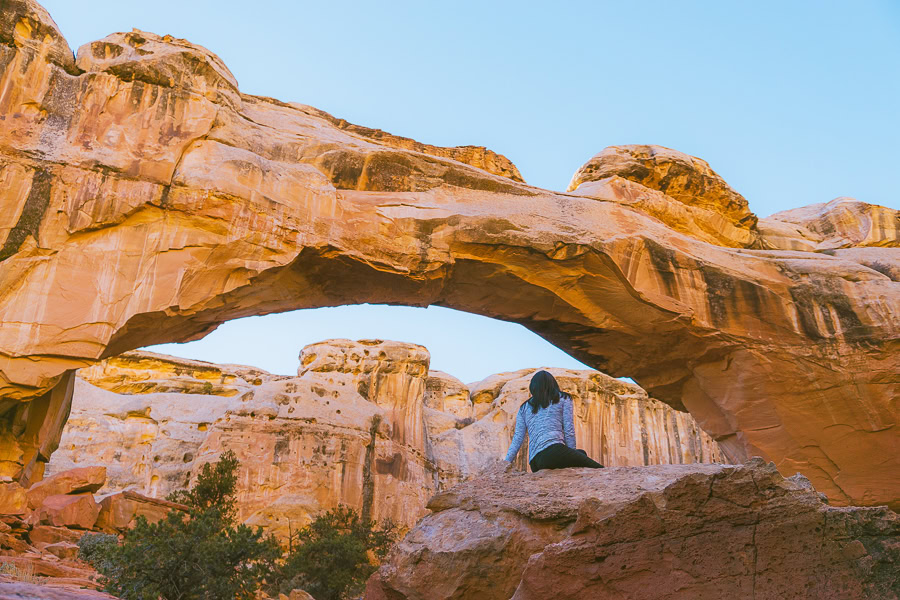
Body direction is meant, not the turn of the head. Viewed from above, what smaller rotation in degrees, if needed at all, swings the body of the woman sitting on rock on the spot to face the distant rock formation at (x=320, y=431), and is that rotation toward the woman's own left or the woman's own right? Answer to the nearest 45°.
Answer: approximately 45° to the woman's own left

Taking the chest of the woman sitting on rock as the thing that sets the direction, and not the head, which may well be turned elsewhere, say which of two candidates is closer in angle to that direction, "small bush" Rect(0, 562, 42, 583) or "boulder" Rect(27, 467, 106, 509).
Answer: the boulder

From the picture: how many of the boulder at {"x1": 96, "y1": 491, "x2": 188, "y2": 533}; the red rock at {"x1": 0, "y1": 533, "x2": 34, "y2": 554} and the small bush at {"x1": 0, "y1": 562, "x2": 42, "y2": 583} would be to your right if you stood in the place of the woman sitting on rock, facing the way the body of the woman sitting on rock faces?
0

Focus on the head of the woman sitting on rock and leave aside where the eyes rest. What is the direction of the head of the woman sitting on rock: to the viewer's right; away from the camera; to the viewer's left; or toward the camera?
away from the camera

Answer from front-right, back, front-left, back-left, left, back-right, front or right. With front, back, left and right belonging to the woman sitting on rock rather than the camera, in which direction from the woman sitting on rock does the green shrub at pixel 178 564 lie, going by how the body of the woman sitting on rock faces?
left

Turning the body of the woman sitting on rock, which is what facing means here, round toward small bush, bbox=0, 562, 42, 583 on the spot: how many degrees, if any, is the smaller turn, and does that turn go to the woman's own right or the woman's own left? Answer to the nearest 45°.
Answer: approximately 90° to the woman's own left

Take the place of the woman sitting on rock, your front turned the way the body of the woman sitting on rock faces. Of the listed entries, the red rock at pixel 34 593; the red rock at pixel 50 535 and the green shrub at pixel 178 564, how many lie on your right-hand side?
0

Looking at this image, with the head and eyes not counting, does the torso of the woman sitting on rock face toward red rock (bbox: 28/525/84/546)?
no

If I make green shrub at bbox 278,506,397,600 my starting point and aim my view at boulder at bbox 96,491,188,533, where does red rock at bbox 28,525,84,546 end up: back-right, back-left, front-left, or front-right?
front-left

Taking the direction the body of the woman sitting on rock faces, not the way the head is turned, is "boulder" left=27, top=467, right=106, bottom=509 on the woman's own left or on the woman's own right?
on the woman's own left

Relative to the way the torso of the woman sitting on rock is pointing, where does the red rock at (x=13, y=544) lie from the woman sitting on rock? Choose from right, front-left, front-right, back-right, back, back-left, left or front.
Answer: left

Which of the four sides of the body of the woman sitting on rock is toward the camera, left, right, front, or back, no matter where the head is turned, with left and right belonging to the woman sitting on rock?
back

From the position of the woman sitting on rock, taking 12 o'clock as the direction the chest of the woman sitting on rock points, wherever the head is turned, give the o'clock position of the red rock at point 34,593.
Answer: The red rock is roughly at 7 o'clock from the woman sitting on rock.

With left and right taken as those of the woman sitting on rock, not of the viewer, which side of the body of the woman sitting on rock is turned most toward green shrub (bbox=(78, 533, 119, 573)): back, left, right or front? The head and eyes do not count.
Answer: left

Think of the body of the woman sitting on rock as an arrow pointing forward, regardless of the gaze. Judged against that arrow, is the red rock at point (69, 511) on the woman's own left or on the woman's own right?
on the woman's own left

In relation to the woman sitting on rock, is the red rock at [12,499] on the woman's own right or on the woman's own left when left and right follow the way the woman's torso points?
on the woman's own left
